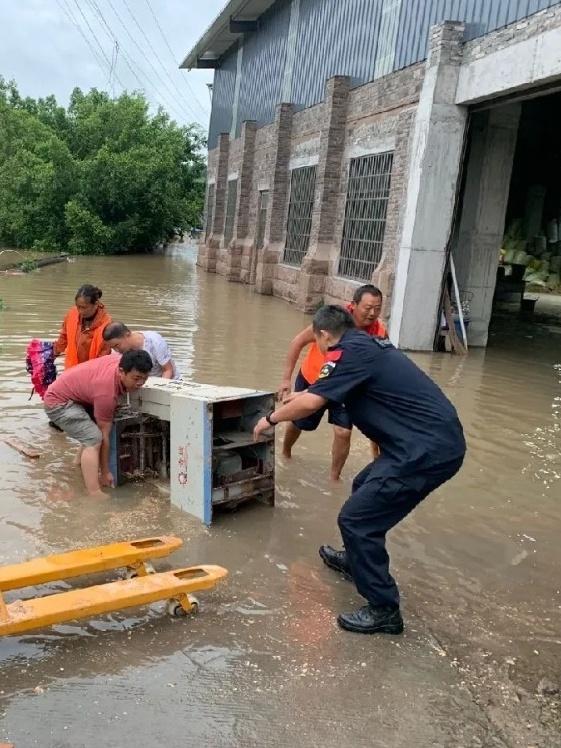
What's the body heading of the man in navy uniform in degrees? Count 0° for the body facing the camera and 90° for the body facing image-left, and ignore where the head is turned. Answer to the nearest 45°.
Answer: approximately 90°

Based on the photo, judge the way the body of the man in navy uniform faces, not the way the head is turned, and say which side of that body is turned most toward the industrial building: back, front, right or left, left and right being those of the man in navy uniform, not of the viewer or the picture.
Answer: right

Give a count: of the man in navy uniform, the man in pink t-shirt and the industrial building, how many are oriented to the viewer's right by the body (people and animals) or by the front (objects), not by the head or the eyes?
1

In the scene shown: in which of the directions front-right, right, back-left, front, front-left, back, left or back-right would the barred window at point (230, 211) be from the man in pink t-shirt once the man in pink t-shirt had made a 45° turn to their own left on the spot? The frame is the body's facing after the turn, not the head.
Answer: front-left

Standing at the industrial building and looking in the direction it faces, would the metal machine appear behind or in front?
in front

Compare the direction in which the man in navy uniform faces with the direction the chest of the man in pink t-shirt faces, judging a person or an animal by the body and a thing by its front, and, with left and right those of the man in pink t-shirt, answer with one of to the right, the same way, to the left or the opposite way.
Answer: the opposite way

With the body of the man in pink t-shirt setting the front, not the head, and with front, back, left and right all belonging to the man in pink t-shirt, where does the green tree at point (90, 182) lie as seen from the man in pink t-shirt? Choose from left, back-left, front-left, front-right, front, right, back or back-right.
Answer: left

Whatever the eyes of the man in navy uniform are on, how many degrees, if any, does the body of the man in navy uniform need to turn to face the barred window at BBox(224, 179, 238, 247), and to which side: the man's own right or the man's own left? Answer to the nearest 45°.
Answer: approximately 90° to the man's own right

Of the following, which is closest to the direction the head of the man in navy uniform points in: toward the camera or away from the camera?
away from the camera

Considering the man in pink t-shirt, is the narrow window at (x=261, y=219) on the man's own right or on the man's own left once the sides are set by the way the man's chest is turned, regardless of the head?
on the man's own left

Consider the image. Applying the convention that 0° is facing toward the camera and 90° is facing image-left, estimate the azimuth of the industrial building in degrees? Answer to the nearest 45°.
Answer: approximately 45°

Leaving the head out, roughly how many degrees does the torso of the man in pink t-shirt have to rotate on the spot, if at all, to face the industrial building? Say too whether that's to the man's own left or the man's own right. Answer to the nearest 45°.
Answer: approximately 45° to the man's own left

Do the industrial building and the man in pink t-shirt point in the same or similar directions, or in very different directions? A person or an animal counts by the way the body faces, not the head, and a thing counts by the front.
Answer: very different directions

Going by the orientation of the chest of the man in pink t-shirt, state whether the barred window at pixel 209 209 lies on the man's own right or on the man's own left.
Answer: on the man's own left

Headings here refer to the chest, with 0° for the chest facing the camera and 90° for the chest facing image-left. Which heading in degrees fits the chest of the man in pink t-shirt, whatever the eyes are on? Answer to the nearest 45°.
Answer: approximately 270°
